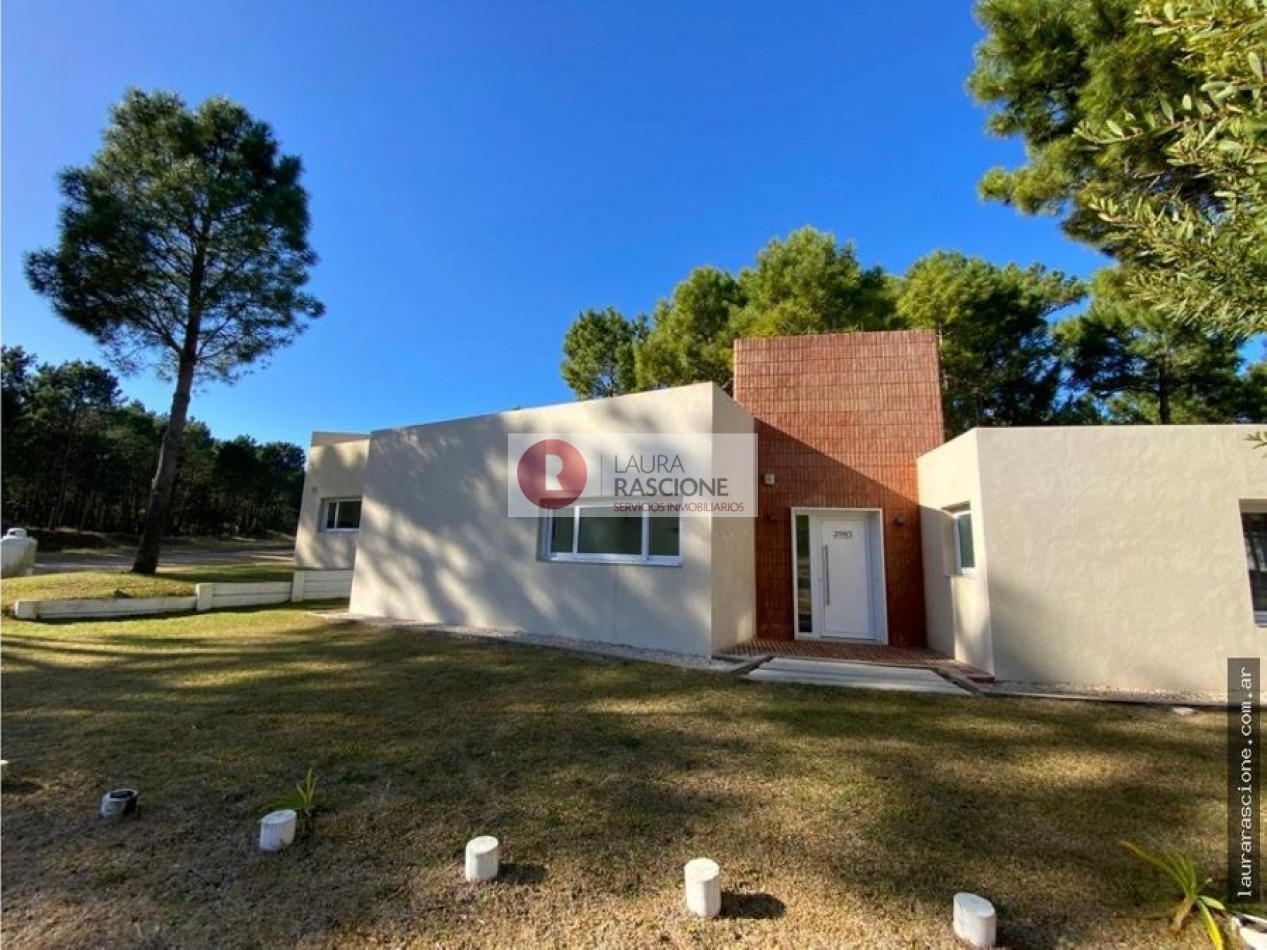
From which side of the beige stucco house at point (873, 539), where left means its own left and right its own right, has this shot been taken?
front

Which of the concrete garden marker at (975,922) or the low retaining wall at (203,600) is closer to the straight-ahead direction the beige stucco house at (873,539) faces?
the concrete garden marker

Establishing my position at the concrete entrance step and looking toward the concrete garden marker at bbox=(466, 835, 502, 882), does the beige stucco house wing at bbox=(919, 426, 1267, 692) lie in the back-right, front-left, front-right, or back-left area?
back-left

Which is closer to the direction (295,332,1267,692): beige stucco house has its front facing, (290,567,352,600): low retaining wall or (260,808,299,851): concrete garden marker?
the concrete garden marker

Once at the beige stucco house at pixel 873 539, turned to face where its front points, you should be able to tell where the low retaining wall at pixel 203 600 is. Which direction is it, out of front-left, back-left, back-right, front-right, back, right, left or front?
right

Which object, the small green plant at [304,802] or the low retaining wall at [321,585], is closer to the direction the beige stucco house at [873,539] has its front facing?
the small green plant

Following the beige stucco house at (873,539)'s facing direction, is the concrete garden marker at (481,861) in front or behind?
in front

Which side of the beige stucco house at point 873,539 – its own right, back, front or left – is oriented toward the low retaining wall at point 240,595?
right

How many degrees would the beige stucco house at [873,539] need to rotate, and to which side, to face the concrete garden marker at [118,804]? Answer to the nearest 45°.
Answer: approximately 45° to its right

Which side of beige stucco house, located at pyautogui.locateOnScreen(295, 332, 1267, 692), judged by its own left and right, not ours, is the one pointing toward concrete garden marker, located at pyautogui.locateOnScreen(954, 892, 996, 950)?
front

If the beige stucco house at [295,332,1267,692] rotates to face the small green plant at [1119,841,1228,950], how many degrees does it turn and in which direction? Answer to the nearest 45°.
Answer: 0° — it already faces it

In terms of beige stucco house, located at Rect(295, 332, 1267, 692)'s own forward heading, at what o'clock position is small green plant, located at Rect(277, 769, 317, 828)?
The small green plant is roughly at 1 o'clock from the beige stucco house.

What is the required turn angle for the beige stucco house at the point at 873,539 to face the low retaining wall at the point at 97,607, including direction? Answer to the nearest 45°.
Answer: approximately 90° to its right

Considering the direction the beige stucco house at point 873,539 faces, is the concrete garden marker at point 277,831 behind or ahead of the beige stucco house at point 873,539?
ahead
